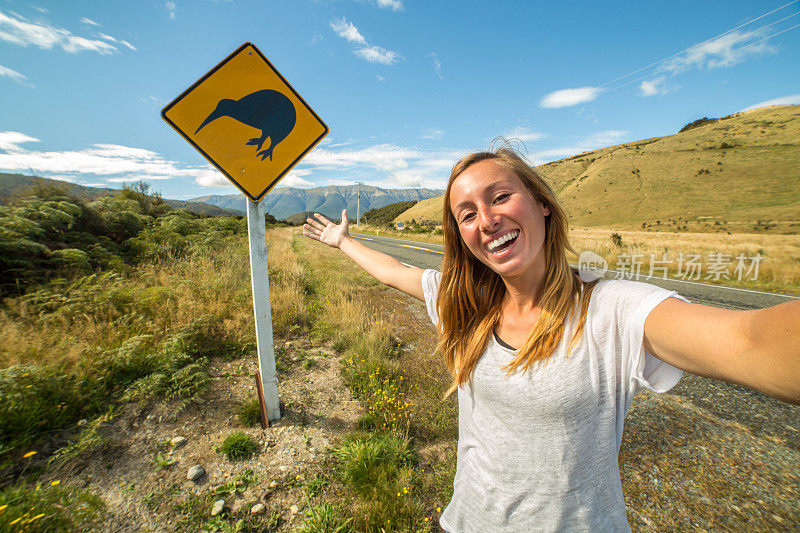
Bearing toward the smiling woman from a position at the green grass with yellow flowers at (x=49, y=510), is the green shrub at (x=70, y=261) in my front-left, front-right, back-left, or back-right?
back-left

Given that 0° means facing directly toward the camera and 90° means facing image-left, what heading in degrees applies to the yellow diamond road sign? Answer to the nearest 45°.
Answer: approximately 0°
